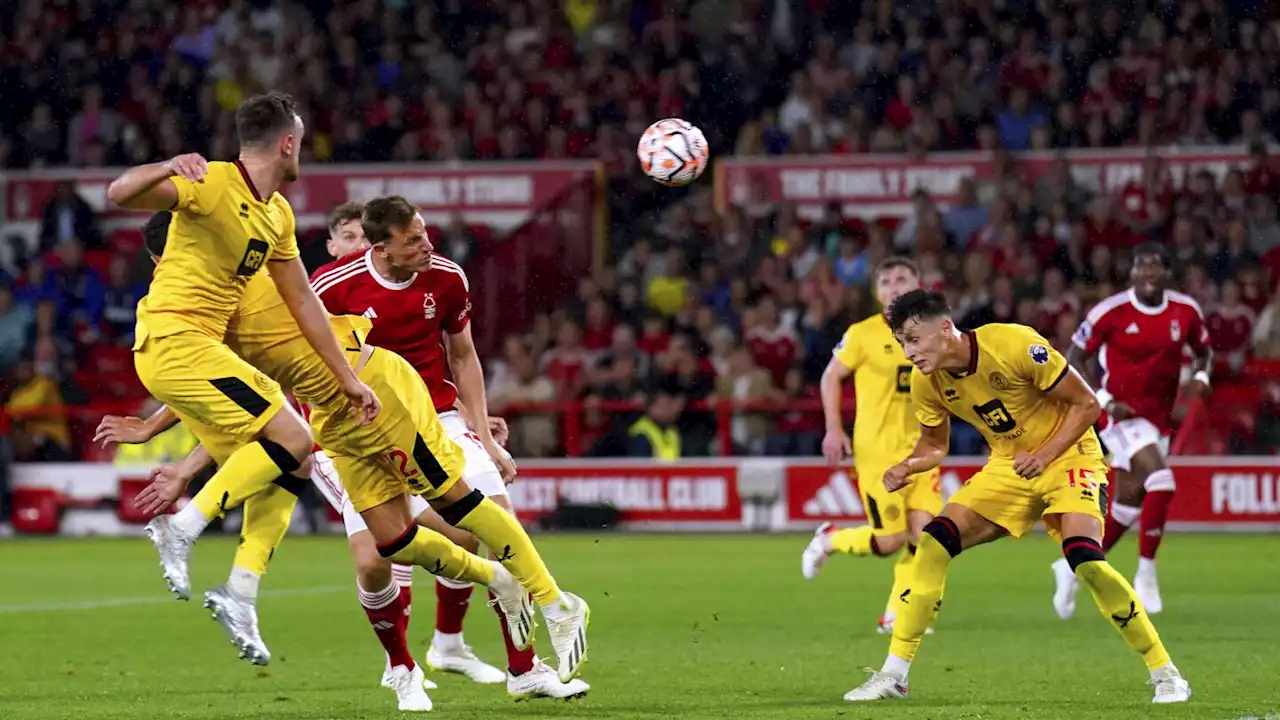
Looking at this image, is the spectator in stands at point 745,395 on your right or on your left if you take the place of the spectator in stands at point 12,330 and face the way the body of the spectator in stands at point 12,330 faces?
on your left

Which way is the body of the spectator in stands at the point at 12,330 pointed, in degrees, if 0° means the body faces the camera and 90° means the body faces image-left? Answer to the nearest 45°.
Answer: approximately 0°

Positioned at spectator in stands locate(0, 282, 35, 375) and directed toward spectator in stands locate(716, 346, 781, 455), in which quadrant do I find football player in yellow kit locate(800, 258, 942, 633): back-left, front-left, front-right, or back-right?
front-right

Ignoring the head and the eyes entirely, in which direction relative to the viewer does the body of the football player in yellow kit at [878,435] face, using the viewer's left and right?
facing the viewer and to the right of the viewer

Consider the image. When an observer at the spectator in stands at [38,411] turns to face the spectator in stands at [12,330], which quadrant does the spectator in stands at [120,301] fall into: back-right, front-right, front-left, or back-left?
front-right

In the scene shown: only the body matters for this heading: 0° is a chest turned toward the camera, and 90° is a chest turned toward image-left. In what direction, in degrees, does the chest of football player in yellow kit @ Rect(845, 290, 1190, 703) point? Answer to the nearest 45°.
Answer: approximately 45°

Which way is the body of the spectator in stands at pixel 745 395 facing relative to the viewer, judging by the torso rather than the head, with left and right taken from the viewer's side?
facing the viewer

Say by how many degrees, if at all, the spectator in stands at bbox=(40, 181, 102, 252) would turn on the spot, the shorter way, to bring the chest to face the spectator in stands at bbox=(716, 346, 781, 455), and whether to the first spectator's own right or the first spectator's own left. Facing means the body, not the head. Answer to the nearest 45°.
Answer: approximately 45° to the first spectator's own left

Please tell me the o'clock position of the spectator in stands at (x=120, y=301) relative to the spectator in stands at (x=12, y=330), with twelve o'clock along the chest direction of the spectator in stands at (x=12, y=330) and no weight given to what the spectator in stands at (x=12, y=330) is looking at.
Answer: the spectator in stands at (x=120, y=301) is roughly at 9 o'clock from the spectator in stands at (x=12, y=330).

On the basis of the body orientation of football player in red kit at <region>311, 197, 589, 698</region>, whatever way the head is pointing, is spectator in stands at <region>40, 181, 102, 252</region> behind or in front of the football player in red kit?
behind

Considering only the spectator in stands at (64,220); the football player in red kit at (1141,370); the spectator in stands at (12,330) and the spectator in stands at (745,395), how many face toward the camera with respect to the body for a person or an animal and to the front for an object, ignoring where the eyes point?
4

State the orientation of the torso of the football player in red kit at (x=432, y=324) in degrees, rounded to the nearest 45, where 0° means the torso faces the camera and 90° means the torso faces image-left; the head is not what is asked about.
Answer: approximately 315°

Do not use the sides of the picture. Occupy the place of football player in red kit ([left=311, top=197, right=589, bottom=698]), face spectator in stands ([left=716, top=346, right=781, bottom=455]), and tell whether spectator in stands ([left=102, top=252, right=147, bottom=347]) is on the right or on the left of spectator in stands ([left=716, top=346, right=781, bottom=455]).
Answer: left
